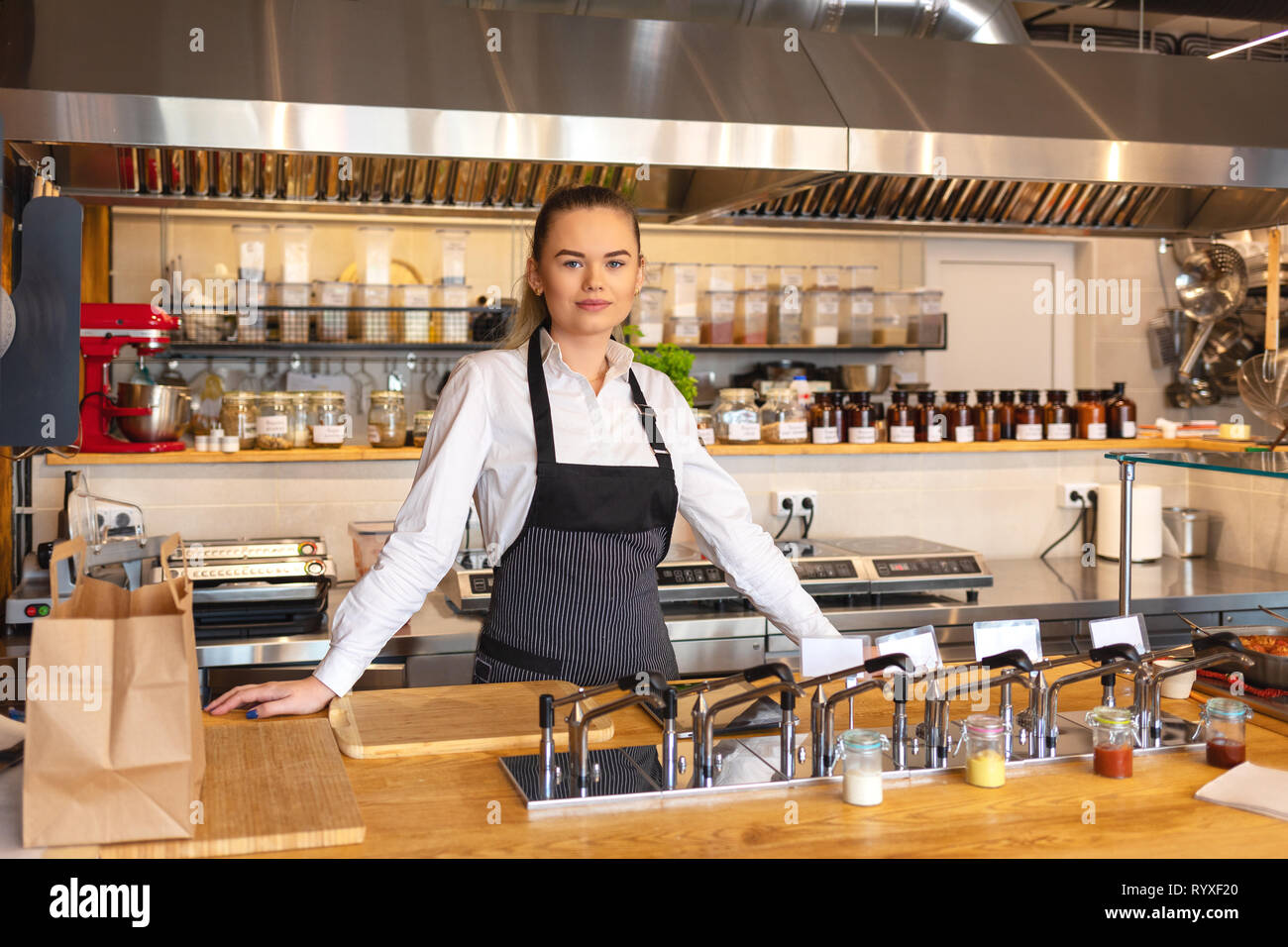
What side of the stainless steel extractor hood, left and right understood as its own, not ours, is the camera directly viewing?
front

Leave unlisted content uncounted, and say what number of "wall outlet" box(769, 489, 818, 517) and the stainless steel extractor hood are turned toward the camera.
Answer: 2

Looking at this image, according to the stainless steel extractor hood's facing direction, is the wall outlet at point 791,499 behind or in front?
behind

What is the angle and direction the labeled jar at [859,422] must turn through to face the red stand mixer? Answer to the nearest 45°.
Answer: approximately 45° to its right

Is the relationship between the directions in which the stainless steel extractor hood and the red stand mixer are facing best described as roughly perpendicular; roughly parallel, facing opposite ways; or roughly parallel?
roughly perpendicular

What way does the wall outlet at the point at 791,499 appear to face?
toward the camera

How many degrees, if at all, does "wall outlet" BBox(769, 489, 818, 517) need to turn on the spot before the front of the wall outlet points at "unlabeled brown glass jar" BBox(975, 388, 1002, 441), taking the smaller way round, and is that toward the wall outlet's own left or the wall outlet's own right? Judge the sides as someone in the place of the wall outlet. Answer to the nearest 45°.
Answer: approximately 90° to the wall outlet's own left

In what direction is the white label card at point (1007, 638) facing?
toward the camera

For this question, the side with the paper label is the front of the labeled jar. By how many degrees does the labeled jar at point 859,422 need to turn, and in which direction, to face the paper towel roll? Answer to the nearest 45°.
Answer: approximately 90° to its left

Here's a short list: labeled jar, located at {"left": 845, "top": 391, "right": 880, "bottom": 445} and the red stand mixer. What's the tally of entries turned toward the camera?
1

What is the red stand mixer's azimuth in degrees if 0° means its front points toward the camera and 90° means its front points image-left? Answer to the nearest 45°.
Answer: approximately 270°

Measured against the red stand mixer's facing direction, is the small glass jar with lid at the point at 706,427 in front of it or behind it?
in front

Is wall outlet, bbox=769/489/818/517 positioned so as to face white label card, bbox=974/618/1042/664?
yes
